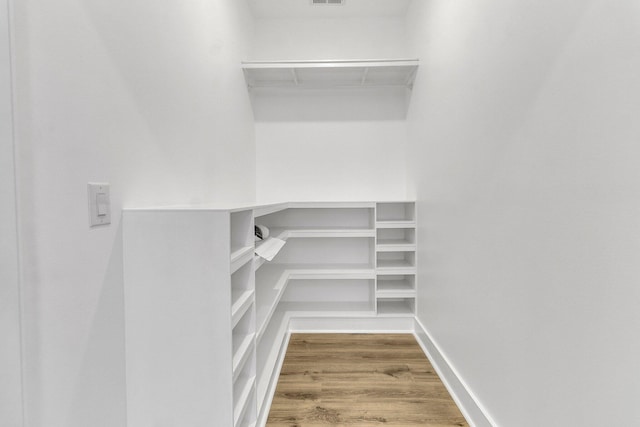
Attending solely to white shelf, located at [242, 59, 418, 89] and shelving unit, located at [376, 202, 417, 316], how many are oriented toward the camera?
2

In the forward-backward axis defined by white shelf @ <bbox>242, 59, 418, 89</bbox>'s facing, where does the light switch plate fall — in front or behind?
in front

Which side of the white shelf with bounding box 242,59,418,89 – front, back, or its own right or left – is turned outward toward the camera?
front
